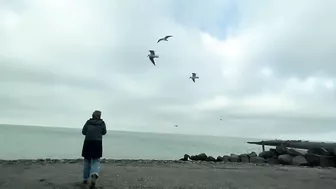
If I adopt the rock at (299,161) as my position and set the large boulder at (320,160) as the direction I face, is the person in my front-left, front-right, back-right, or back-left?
back-right

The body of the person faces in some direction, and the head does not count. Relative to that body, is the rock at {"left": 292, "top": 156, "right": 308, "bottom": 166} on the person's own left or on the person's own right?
on the person's own right

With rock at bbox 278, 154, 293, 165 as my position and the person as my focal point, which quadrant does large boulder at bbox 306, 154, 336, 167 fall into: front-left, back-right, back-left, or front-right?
back-left

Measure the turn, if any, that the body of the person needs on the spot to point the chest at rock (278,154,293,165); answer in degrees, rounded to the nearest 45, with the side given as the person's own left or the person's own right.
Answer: approximately 45° to the person's own right

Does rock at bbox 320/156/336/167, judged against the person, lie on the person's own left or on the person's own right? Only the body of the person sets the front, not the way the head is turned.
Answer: on the person's own right

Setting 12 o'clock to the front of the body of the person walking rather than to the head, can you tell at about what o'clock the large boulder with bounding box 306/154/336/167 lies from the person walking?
The large boulder is roughly at 2 o'clock from the person walking.

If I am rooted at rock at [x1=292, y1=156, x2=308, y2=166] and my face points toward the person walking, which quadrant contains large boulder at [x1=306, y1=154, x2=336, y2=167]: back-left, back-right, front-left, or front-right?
back-left

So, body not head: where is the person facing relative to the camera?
away from the camera

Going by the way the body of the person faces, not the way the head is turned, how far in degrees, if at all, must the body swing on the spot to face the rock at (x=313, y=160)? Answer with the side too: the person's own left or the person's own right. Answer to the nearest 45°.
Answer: approximately 45° to the person's own right
